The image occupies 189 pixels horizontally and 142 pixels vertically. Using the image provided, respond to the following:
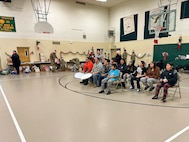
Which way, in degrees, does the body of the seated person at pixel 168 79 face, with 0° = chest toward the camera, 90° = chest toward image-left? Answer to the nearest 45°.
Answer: approximately 45°

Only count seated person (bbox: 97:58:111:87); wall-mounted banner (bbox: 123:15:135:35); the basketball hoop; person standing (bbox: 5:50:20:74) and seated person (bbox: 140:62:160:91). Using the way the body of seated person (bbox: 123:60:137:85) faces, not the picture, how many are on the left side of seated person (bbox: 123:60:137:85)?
1

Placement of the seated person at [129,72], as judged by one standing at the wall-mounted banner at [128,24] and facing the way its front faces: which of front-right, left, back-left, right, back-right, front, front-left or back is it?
front-left

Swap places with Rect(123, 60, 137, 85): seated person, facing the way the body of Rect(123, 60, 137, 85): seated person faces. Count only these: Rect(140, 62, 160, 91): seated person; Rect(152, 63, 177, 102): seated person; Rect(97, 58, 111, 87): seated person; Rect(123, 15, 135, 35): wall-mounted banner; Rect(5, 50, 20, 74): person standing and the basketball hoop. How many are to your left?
2

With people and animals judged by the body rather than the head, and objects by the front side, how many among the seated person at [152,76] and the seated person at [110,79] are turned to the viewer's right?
0

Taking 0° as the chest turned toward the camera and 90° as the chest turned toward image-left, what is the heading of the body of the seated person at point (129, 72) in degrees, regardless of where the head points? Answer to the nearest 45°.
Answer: approximately 45°

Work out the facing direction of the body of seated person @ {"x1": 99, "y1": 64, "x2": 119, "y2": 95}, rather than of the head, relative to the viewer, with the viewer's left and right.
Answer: facing the viewer and to the left of the viewer

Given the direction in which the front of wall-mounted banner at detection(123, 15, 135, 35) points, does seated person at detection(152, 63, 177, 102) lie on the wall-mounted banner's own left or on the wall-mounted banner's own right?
on the wall-mounted banner's own left

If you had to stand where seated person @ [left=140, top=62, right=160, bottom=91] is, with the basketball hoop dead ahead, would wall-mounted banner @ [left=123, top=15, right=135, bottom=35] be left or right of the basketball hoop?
right

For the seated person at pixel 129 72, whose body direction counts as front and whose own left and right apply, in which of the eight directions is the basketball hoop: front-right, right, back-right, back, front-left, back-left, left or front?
right

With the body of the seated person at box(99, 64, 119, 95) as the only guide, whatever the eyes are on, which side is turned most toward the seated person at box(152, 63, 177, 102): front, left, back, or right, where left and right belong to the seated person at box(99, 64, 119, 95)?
left

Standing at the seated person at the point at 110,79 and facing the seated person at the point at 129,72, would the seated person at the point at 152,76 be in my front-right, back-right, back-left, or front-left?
front-right

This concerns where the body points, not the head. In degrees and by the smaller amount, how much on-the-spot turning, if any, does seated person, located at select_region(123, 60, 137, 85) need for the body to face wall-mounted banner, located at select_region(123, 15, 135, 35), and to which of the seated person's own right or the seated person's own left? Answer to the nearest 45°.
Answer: approximately 135° to the seated person's own right
